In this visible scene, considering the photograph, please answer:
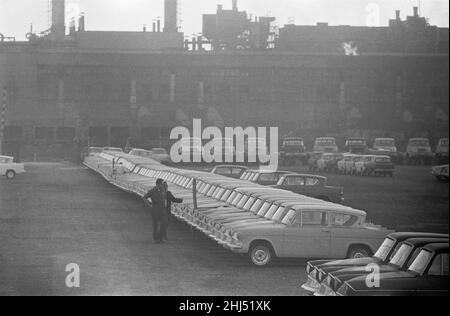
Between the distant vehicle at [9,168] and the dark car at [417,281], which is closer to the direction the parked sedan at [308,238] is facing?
the distant vehicle

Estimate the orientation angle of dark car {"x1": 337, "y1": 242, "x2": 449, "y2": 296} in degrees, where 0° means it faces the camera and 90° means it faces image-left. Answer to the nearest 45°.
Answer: approximately 45°

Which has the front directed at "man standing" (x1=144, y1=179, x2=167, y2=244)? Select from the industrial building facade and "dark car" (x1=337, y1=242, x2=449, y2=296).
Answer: the industrial building facade

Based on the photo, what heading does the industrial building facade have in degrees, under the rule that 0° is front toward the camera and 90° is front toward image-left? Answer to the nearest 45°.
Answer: approximately 0°

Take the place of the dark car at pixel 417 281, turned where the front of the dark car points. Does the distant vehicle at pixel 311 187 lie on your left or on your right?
on your right

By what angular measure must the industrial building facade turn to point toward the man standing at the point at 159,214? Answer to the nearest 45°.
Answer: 0° — it already faces them

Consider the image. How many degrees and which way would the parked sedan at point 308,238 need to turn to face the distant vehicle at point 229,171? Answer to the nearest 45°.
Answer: approximately 90° to its right

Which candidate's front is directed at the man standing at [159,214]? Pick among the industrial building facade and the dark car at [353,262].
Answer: the industrial building facade

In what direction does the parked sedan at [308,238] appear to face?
to the viewer's left

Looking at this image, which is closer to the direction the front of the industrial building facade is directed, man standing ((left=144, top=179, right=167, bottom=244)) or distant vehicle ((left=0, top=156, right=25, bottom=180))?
the man standing
